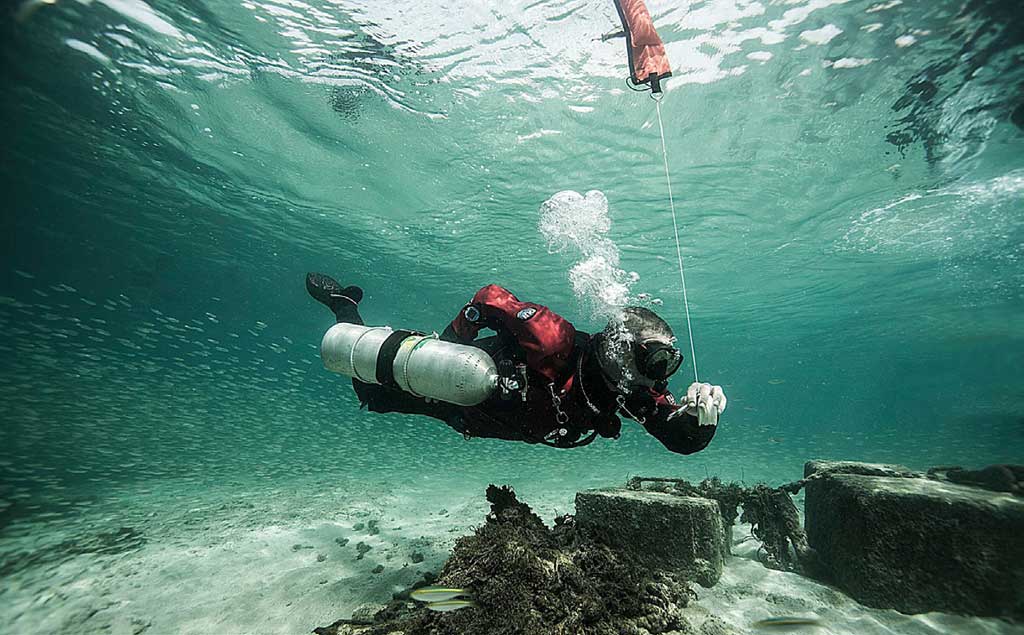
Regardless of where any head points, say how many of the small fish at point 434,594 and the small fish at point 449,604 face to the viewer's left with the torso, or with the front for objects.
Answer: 2

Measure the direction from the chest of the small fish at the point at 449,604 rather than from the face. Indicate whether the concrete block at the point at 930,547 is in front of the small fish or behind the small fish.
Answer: behind

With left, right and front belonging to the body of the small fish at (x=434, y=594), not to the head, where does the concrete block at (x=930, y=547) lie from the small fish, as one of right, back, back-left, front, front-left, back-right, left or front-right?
back

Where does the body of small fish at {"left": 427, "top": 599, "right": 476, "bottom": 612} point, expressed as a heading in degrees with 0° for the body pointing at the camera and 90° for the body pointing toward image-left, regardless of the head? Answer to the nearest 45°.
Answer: approximately 90°

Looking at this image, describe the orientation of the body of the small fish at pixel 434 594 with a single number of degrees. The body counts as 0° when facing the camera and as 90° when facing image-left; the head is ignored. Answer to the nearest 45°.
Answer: approximately 90°

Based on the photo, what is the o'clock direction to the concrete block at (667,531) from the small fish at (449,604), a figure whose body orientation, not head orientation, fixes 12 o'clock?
The concrete block is roughly at 5 o'clock from the small fish.
